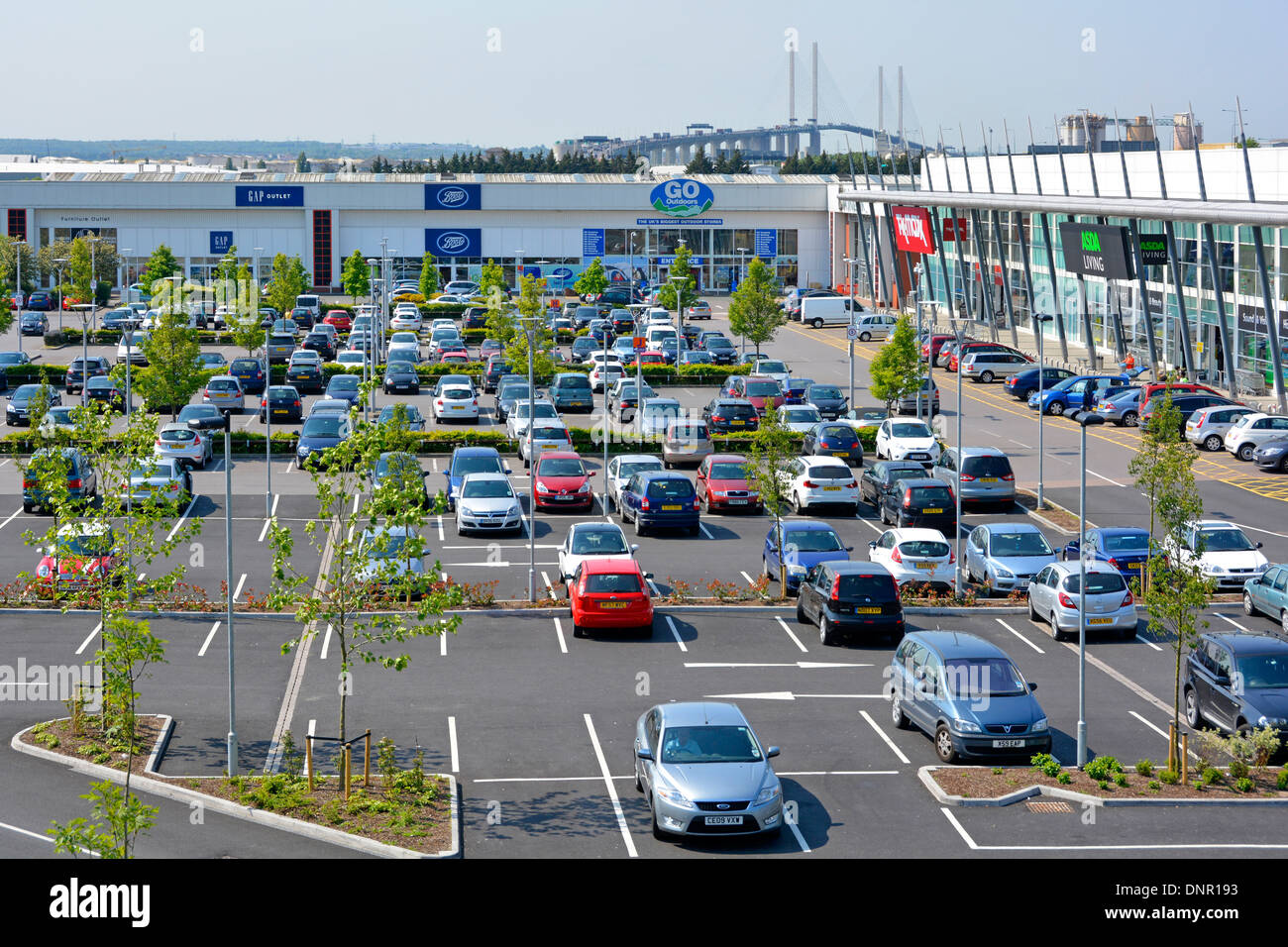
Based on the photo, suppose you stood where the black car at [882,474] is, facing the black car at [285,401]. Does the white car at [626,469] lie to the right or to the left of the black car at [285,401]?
left

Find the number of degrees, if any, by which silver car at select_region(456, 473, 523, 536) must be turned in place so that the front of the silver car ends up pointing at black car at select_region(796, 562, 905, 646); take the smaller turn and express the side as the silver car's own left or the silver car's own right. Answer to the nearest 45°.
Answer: approximately 45° to the silver car's own left

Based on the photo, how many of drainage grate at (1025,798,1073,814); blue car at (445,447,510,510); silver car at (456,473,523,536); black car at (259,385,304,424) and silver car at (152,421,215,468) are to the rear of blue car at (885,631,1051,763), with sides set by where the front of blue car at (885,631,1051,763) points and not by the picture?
4

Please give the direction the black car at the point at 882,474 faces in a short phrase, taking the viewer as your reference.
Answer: facing away from the viewer and to the left of the viewer

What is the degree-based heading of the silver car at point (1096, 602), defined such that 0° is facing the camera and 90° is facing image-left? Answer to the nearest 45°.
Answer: approximately 135°

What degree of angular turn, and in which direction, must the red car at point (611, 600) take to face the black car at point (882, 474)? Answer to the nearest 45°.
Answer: approximately 45° to its right

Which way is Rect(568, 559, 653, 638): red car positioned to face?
away from the camera

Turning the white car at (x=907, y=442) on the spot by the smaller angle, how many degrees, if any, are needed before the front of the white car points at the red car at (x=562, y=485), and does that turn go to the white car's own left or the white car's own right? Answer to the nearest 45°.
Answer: approximately 90° to the white car's own right

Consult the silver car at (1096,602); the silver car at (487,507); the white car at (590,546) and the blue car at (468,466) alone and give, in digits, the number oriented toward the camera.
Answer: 3

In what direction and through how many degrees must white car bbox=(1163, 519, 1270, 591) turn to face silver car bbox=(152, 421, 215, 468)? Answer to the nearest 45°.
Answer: approximately 135° to its right

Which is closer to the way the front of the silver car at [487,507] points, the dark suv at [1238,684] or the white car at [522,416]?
the dark suv

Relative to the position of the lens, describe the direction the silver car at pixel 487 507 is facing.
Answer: facing the viewer
